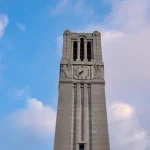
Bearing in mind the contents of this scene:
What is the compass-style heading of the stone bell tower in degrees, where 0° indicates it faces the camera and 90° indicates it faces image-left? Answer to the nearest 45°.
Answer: approximately 0°
